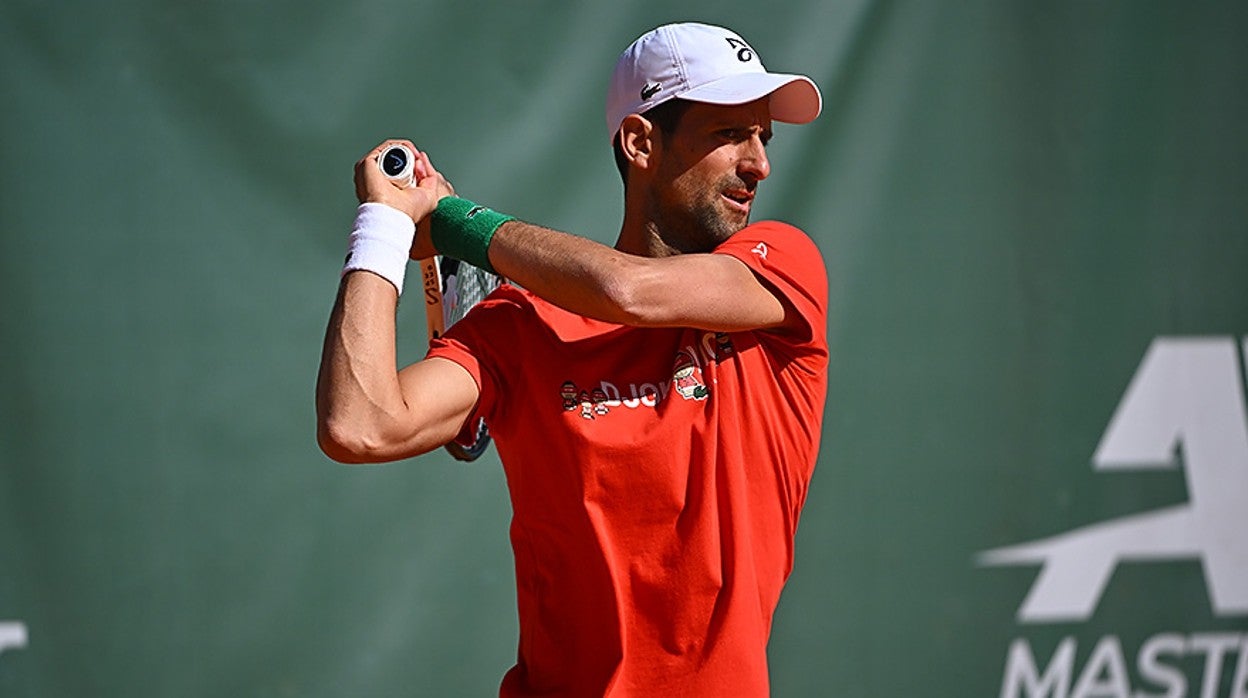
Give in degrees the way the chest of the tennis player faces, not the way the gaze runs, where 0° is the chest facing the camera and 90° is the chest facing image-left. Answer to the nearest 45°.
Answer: approximately 0°
